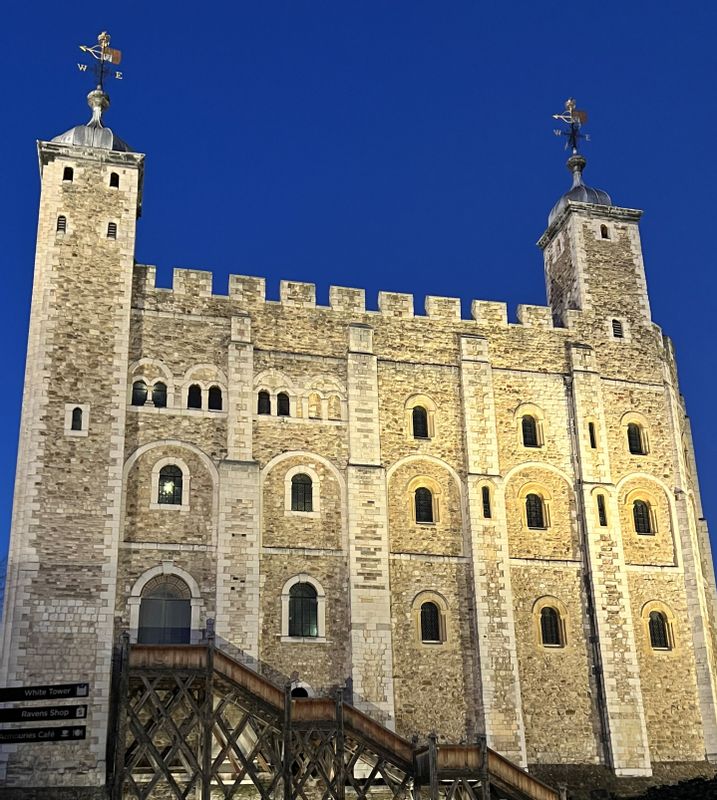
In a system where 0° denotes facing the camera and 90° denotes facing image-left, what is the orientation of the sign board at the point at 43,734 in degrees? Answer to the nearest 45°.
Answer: approximately 0°

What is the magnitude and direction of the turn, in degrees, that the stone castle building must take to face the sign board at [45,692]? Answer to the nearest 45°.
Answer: approximately 45° to its right

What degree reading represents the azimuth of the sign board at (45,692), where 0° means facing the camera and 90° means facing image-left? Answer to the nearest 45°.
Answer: approximately 0°

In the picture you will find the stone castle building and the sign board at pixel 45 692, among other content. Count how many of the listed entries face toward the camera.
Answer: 2
